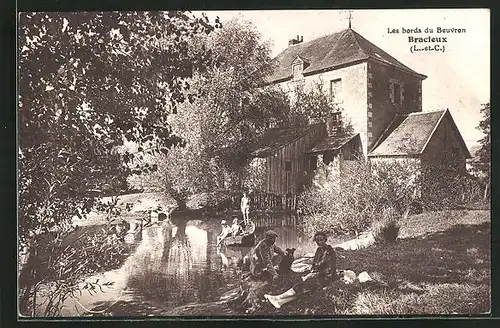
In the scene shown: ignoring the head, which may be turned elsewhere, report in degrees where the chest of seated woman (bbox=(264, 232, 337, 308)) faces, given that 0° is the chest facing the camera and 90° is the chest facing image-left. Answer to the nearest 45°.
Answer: approximately 45°

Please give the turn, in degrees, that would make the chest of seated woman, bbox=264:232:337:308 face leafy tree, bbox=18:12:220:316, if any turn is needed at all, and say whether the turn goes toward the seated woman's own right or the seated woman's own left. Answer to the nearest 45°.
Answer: approximately 45° to the seated woman's own right
